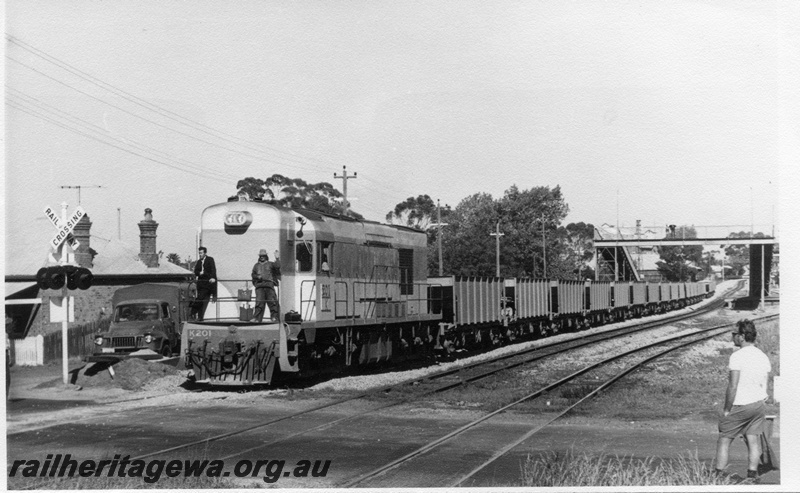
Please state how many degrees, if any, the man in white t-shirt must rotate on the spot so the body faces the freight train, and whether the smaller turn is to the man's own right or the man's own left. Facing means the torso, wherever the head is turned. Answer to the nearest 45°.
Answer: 0° — they already face it

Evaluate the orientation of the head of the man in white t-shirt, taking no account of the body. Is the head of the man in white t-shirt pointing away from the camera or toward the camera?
away from the camera

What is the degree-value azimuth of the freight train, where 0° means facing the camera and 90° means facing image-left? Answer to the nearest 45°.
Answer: approximately 45°

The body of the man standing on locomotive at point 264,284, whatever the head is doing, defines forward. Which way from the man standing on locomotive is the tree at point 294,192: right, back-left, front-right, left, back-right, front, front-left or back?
back

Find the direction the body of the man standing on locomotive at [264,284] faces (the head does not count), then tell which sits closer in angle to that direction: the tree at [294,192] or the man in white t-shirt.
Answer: the man in white t-shirt

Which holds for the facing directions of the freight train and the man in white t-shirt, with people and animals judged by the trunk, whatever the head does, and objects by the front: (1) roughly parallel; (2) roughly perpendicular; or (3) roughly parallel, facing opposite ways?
roughly perpendicular

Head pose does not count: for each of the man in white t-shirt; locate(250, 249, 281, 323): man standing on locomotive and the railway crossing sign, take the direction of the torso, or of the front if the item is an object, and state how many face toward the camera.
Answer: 2
